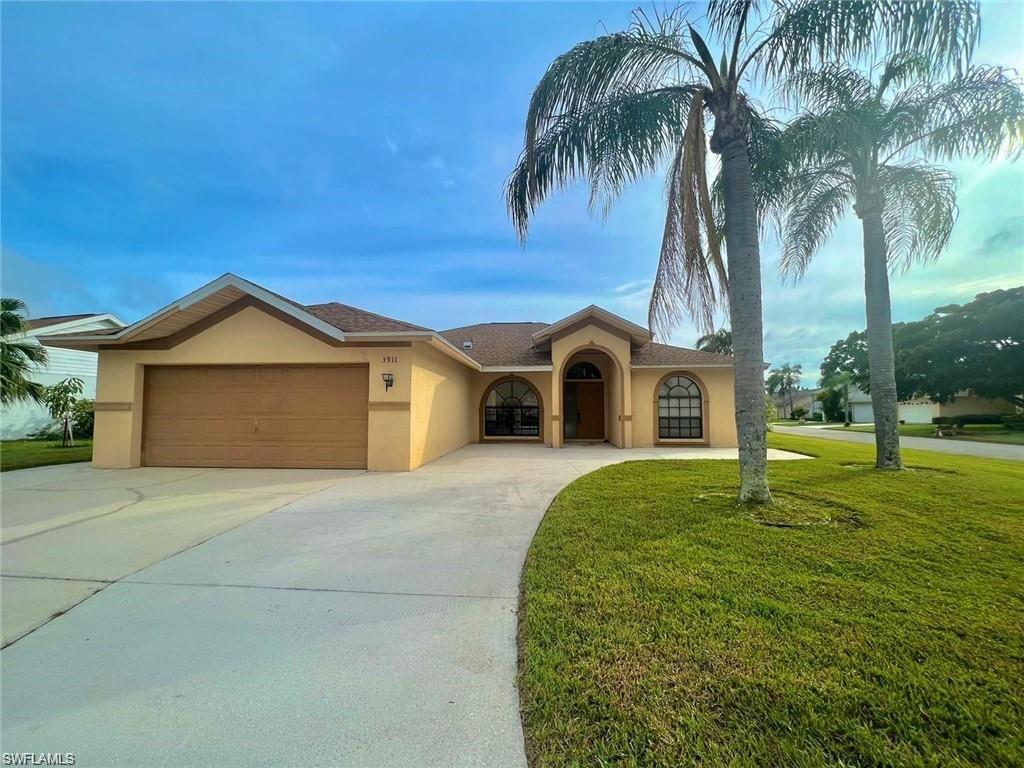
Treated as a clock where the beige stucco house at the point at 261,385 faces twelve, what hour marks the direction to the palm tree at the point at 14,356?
The palm tree is roughly at 4 o'clock from the beige stucco house.

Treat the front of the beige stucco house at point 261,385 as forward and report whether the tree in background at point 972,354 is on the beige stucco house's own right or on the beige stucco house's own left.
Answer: on the beige stucco house's own left

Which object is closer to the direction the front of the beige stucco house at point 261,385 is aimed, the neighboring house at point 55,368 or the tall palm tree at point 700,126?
the tall palm tree

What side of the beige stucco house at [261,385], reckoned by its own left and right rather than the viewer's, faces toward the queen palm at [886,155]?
left

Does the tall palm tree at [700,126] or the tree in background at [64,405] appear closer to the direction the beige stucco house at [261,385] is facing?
the tall palm tree

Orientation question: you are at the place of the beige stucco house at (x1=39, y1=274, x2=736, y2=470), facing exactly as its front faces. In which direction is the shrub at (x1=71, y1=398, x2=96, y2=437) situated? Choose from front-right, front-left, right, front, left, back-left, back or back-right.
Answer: back-right

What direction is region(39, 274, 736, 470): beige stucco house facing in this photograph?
toward the camera

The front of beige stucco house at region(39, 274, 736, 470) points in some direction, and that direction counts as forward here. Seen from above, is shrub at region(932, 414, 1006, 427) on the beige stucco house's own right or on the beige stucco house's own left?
on the beige stucco house's own left

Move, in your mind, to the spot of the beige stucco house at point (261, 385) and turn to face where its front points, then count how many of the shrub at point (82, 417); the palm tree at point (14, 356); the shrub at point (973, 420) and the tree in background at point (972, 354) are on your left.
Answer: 2

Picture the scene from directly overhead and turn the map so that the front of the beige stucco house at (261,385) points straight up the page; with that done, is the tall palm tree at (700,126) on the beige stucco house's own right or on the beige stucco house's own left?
on the beige stucco house's own left
